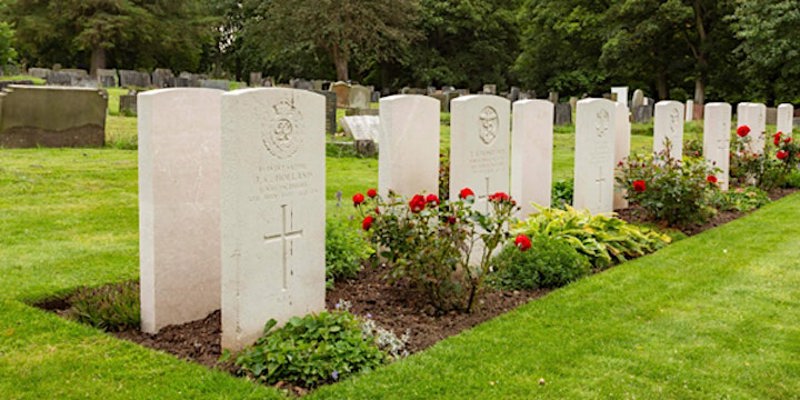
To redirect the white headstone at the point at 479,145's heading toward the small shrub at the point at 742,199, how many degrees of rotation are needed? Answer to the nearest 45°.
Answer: approximately 90° to its left

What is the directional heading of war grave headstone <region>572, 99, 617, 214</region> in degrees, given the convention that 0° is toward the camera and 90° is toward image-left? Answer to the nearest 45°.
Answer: approximately 315°

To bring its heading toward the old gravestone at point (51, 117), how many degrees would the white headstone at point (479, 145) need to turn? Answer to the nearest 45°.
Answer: approximately 180°

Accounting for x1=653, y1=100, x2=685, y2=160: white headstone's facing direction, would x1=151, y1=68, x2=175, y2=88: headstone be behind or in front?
behind

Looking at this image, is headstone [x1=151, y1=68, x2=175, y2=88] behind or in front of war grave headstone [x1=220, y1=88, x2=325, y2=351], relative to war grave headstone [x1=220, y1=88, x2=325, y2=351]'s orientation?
behind

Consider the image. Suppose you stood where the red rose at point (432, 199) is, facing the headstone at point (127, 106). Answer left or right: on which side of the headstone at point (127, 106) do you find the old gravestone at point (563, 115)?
right

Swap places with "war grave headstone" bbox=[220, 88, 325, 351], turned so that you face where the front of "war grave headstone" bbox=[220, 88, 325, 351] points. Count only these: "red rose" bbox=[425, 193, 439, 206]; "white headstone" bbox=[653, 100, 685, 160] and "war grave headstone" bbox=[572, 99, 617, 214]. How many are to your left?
3
